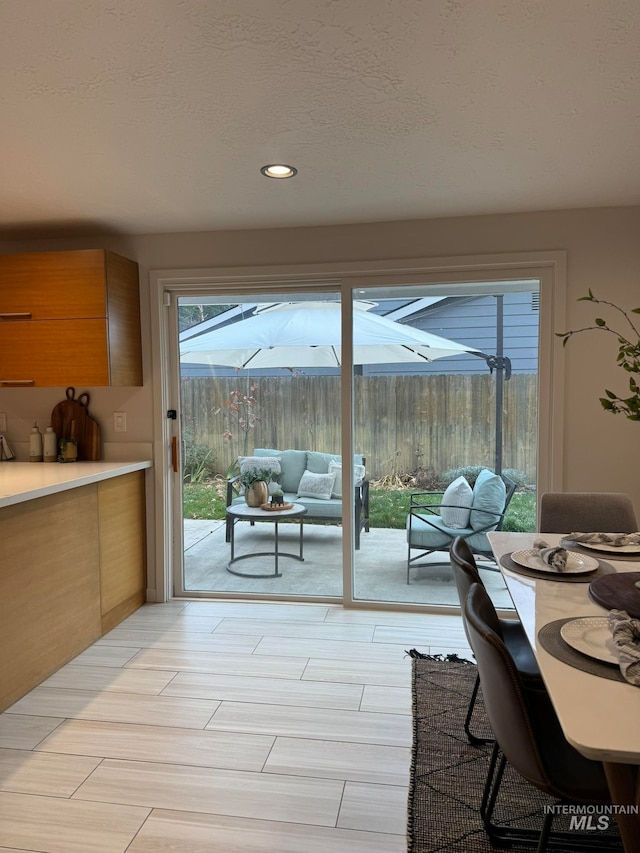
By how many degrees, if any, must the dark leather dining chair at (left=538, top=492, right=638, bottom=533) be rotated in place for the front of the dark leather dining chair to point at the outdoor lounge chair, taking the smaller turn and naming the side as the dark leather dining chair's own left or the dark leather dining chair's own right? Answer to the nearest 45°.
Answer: approximately 135° to the dark leather dining chair's own right

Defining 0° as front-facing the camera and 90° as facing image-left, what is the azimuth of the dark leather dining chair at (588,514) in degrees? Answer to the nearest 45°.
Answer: approximately 0°

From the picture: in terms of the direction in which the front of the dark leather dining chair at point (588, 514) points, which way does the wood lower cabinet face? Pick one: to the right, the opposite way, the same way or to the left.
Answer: to the left

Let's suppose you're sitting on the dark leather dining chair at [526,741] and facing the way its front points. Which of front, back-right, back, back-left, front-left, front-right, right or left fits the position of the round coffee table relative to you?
back-left

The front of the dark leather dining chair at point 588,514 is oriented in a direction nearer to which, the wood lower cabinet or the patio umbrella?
the wood lower cabinet

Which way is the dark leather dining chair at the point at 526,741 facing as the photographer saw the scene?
facing to the right of the viewer

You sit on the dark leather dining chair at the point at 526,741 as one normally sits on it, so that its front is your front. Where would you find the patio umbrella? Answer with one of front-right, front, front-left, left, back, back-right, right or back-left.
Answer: back-left

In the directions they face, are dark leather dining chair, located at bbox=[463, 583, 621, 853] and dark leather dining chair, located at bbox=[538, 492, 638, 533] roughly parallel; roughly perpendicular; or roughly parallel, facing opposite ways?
roughly perpendicular
